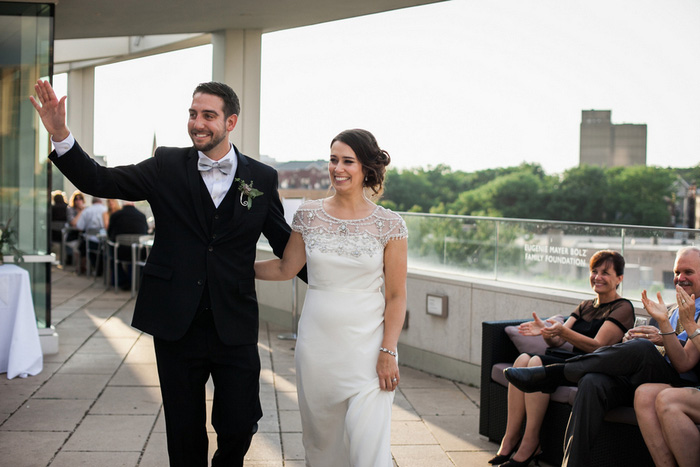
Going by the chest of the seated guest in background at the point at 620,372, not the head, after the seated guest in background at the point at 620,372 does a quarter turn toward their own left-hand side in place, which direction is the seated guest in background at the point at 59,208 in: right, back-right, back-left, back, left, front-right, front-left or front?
back-right

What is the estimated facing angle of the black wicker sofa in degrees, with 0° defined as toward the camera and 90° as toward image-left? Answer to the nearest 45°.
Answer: approximately 45°

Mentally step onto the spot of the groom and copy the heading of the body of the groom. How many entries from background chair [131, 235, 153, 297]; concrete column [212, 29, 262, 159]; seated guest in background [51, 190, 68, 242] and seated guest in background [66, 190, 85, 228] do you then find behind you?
4

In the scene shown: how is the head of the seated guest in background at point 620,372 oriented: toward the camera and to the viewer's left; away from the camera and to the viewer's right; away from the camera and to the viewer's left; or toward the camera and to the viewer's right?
toward the camera and to the viewer's left

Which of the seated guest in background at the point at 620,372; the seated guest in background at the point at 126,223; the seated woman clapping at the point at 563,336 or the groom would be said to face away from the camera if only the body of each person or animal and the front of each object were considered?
the seated guest in background at the point at 126,223

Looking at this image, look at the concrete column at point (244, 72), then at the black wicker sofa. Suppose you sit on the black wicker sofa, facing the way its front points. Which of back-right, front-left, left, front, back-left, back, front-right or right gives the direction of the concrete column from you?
right

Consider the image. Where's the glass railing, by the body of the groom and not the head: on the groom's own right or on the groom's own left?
on the groom's own left

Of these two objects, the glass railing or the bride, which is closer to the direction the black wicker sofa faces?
the bride

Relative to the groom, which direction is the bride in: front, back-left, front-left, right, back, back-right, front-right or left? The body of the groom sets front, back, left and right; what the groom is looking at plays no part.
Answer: left

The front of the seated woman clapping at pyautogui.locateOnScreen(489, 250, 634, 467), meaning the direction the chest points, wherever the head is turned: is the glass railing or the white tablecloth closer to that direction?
the white tablecloth

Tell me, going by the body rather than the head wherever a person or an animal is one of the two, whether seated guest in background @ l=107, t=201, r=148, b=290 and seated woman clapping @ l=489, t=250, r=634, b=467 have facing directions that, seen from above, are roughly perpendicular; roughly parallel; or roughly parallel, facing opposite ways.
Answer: roughly perpendicular

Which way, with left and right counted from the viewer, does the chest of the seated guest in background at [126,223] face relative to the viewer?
facing away from the viewer

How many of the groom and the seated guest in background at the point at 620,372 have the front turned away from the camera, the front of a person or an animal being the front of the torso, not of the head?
0
